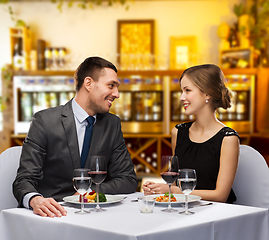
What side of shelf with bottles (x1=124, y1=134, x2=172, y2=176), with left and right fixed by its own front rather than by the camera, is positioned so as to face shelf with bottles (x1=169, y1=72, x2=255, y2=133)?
left

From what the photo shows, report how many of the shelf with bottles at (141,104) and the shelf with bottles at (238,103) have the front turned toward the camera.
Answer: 2

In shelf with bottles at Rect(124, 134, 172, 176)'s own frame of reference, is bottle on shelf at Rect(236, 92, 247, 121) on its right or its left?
on its left

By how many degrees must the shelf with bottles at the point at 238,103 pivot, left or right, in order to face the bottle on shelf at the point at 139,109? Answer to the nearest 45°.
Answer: approximately 90° to its right

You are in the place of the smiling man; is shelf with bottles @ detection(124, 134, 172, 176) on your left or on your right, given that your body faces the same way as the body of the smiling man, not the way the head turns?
on your left

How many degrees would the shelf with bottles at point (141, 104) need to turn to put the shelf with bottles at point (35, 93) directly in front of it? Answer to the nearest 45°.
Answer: approximately 90° to its right

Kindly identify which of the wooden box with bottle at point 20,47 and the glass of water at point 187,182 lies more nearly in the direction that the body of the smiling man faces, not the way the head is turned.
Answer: the glass of water

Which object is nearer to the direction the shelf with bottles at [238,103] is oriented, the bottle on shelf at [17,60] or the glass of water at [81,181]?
the glass of water

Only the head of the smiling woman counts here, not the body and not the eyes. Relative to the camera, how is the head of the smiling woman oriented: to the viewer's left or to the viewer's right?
to the viewer's left
